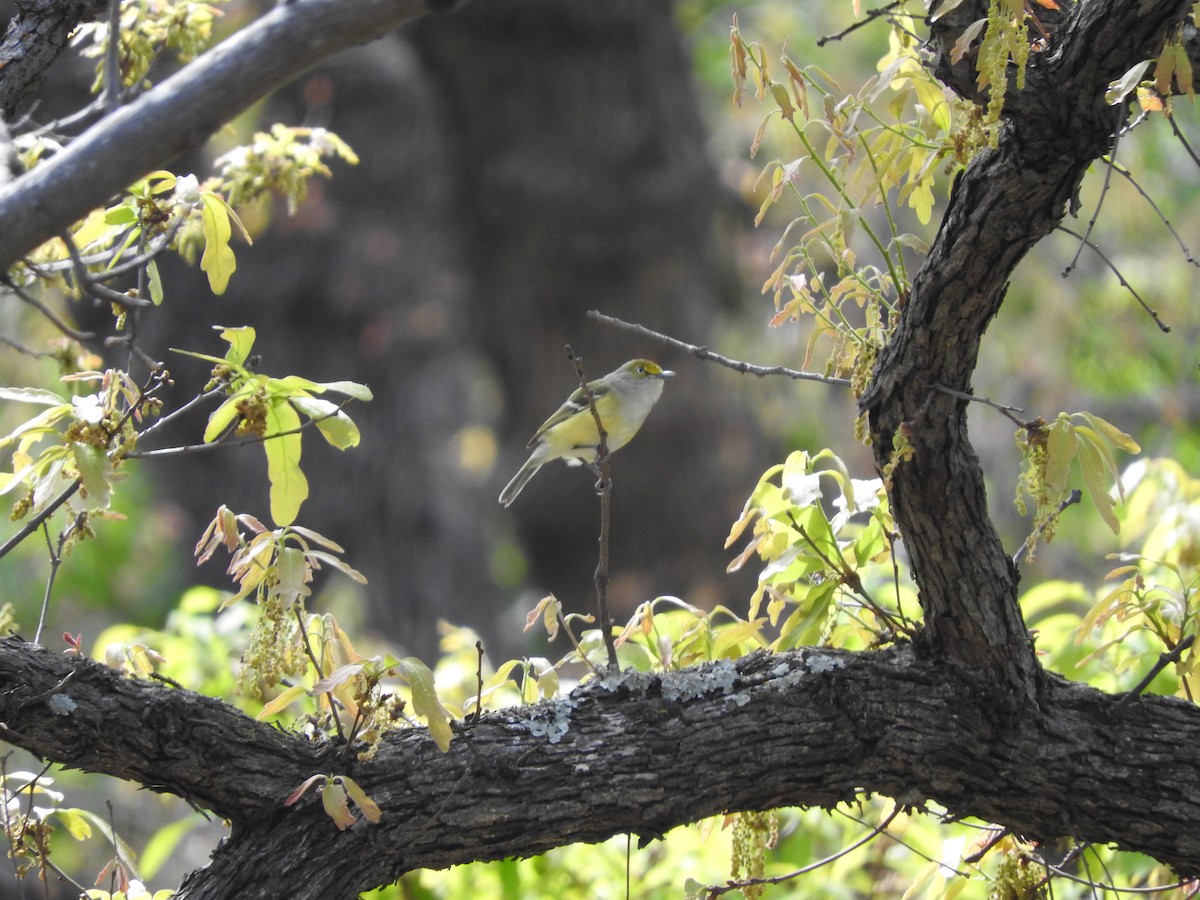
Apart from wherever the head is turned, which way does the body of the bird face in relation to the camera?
to the viewer's right

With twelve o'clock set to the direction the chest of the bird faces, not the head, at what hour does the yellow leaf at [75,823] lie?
The yellow leaf is roughly at 4 o'clock from the bird.

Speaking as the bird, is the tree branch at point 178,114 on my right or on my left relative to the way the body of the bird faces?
on my right

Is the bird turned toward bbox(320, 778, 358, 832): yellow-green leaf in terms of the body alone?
no

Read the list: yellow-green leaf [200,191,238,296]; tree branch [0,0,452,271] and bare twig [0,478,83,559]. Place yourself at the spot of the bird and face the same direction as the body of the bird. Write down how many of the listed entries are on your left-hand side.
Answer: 0

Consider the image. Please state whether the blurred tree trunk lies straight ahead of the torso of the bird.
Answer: no

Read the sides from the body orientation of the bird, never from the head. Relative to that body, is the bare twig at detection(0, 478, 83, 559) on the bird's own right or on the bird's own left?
on the bird's own right
